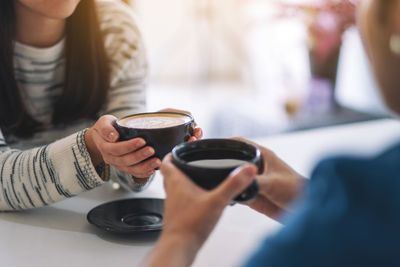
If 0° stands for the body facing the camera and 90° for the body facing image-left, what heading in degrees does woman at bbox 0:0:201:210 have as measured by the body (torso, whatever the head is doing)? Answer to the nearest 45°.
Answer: approximately 315°

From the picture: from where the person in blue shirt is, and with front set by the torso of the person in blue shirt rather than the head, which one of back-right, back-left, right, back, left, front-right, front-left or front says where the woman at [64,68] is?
front

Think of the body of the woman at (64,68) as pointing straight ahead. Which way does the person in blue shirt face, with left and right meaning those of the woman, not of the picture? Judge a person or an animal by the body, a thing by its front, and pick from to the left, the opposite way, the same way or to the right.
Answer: the opposite way

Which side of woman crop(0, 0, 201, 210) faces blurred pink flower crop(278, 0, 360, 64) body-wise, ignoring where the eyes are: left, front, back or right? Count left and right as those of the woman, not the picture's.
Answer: left

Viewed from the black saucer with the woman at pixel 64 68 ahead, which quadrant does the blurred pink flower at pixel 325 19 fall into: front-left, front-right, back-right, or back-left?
front-right

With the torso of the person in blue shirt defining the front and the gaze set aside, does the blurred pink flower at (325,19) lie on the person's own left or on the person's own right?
on the person's own right
